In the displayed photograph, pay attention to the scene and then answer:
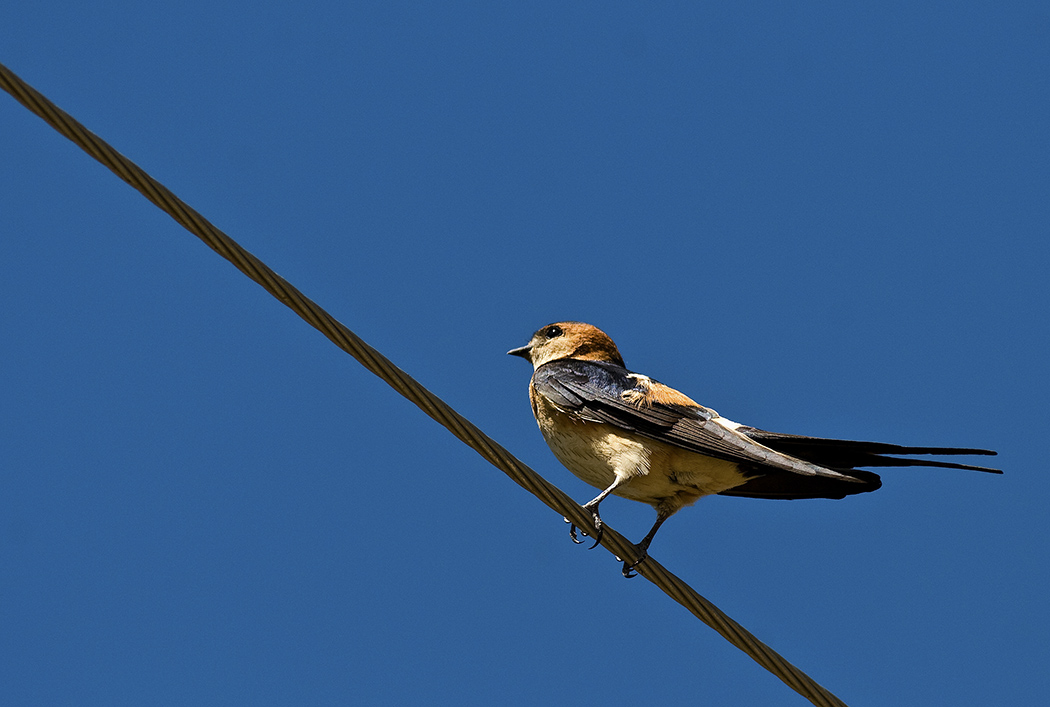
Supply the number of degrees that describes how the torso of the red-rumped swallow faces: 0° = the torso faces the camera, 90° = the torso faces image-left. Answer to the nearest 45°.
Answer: approximately 90°
